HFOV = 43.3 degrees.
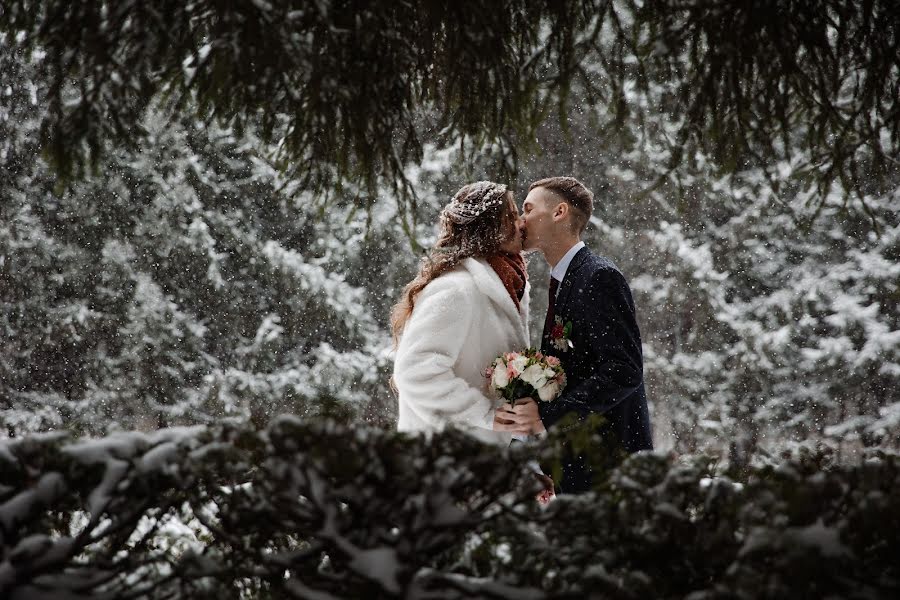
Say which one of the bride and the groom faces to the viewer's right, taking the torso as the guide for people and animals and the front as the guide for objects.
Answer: the bride

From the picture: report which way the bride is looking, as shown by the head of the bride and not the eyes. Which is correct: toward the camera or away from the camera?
away from the camera

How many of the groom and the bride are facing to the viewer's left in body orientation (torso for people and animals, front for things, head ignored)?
1

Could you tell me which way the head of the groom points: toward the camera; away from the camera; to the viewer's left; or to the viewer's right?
to the viewer's left

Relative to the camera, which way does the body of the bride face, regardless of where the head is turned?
to the viewer's right

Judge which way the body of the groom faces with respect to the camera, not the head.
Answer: to the viewer's left

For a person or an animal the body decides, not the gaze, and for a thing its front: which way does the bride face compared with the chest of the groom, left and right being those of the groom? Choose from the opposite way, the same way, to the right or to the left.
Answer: the opposite way
